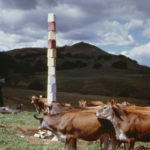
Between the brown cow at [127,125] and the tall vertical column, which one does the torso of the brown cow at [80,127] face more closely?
the tall vertical column

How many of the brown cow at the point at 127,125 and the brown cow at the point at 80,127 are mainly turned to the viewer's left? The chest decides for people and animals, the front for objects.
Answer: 2

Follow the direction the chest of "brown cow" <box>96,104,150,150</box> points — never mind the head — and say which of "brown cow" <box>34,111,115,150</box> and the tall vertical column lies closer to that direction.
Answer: the brown cow

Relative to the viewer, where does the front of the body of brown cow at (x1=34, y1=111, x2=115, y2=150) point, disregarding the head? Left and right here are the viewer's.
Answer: facing to the left of the viewer

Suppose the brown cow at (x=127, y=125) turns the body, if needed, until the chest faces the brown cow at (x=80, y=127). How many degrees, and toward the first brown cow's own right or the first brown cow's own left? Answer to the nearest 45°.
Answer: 0° — it already faces it

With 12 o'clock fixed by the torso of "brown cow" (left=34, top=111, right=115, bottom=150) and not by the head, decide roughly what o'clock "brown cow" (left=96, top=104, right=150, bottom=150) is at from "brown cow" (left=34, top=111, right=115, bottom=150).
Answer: "brown cow" (left=96, top=104, right=150, bottom=150) is roughly at 6 o'clock from "brown cow" (left=34, top=111, right=115, bottom=150).

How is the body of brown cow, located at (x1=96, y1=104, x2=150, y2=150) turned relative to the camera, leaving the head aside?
to the viewer's left

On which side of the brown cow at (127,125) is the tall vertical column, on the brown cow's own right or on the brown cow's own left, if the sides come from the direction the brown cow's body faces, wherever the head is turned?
on the brown cow's own right

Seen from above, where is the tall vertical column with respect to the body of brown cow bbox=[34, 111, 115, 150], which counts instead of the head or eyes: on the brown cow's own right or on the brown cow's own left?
on the brown cow's own right

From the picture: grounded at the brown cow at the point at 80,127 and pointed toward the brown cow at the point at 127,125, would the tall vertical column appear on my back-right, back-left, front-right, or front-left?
back-left
